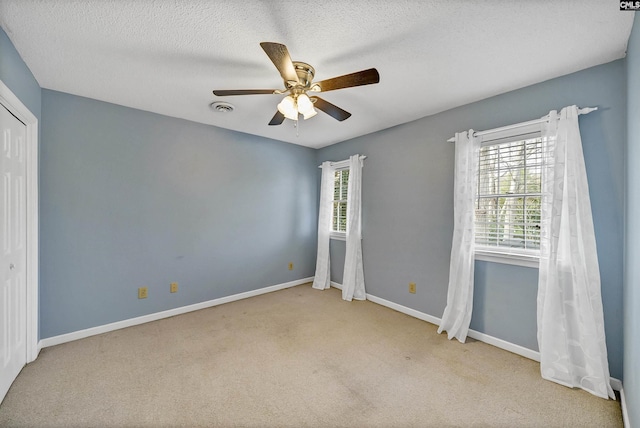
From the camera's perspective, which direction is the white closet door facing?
to the viewer's right

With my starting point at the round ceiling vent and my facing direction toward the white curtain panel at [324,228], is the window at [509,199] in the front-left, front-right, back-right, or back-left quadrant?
front-right

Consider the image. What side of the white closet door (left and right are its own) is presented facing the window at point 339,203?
front

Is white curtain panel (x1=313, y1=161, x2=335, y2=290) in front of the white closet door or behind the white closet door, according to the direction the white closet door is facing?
in front

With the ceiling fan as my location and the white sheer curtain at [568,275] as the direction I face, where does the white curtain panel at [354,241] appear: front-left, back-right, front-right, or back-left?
front-left

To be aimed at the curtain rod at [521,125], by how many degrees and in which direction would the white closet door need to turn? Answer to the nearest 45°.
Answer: approximately 45° to its right
